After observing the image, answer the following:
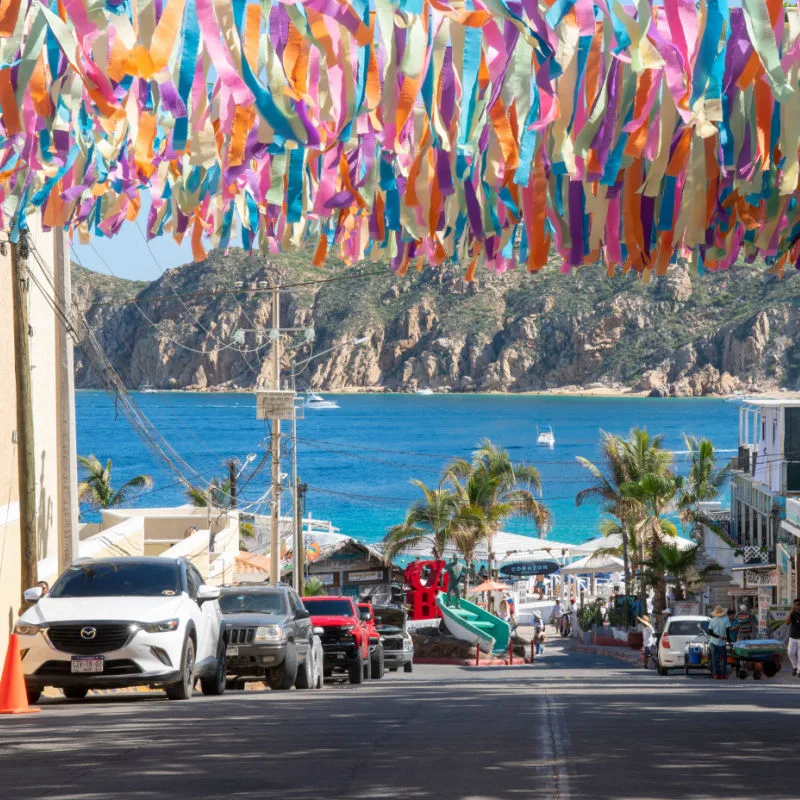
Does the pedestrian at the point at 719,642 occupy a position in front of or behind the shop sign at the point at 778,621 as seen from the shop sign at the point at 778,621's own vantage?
in front

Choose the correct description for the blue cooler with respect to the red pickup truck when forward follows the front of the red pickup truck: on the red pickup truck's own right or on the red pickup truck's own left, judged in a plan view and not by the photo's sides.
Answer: on the red pickup truck's own left

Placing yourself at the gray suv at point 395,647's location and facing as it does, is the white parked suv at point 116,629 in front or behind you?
in front

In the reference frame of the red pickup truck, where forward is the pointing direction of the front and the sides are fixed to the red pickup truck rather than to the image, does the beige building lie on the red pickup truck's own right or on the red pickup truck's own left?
on the red pickup truck's own right

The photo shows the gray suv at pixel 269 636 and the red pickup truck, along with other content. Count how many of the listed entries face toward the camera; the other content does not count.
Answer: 2

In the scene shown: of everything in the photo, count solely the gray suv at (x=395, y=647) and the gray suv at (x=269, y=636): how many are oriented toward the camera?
2

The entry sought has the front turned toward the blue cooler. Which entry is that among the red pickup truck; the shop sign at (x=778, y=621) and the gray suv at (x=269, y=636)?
the shop sign

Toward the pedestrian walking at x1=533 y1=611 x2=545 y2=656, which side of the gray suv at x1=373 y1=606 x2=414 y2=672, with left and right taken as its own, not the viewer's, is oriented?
back

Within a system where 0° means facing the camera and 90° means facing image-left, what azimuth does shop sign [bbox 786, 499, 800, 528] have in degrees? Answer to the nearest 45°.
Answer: approximately 45°

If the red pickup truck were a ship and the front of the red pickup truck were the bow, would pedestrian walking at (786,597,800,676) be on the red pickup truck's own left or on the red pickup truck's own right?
on the red pickup truck's own left
